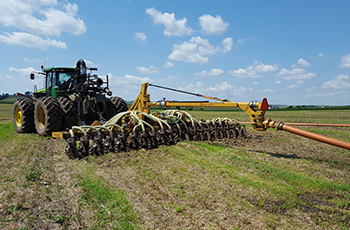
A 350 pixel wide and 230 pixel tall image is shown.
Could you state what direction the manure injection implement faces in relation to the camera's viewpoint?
facing away from the viewer and to the left of the viewer

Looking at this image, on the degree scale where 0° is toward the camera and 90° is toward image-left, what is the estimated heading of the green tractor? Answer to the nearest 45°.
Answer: approximately 135°
